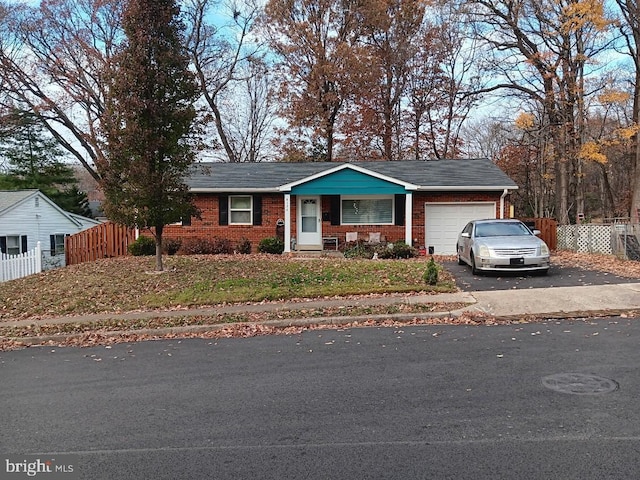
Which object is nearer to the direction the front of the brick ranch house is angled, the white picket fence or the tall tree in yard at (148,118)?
the tall tree in yard

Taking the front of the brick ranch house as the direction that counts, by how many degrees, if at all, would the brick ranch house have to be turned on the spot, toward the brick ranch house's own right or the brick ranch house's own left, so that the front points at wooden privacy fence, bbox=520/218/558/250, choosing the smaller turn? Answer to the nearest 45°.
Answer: approximately 90° to the brick ranch house's own left

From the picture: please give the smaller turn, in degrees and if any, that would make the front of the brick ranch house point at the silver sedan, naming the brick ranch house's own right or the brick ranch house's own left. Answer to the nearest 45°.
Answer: approximately 45° to the brick ranch house's own left

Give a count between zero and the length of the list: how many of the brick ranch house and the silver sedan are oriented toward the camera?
2

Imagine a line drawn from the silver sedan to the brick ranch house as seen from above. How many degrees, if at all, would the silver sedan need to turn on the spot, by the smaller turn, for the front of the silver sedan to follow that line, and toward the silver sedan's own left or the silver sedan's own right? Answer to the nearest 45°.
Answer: approximately 135° to the silver sedan's own right

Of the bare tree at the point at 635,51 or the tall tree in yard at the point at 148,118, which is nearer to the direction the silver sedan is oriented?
the tall tree in yard

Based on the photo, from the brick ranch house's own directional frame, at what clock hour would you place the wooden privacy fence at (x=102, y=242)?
The wooden privacy fence is roughly at 3 o'clock from the brick ranch house.

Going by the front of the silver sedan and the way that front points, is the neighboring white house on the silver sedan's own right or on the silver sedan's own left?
on the silver sedan's own right

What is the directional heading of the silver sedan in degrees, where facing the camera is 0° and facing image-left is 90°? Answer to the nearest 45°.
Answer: approximately 0°

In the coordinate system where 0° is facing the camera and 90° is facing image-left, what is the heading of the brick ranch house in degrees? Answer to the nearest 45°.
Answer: approximately 0°

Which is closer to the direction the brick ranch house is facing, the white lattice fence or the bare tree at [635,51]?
the white lattice fence

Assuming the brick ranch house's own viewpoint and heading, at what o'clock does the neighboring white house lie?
The neighboring white house is roughly at 4 o'clock from the brick ranch house.

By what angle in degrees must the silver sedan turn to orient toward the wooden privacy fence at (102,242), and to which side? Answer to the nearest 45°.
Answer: approximately 90° to its right

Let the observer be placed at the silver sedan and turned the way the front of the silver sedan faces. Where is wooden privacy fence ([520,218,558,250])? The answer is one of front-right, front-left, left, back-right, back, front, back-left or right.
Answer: back
